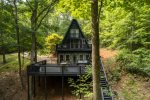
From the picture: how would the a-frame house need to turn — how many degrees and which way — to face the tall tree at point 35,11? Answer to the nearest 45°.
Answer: approximately 45° to its right

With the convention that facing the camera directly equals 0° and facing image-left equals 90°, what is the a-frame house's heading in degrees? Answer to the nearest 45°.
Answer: approximately 0°
